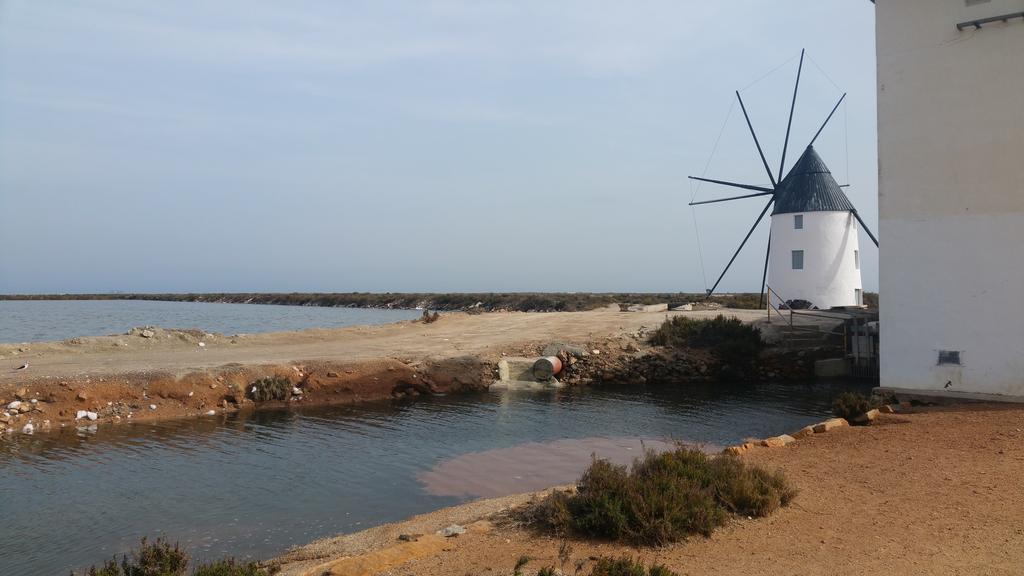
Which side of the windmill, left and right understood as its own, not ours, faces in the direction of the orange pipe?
left

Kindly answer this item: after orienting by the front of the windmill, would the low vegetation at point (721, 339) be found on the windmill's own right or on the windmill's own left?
on the windmill's own left

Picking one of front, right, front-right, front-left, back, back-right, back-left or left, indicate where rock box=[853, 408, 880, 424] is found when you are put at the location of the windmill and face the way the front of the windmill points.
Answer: back-left

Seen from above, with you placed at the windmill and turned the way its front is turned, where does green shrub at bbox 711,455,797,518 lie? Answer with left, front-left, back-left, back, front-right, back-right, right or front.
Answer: back-left

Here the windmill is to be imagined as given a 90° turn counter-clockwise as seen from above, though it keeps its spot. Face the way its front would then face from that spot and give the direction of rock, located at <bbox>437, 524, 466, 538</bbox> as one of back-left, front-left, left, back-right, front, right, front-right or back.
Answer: front-left

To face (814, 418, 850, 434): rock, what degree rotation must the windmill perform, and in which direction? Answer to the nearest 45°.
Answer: approximately 135° to its left

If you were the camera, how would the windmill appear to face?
facing away from the viewer and to the left of the viewer

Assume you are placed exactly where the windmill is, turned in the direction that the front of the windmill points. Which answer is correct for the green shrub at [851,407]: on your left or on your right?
on your left

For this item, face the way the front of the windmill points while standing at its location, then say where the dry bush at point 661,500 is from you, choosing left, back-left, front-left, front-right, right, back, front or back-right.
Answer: back-left

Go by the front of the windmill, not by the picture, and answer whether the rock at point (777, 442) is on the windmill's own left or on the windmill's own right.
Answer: on the windmill's own left

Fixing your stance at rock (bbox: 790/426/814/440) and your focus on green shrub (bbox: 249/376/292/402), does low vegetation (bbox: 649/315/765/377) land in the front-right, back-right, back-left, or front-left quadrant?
front-right

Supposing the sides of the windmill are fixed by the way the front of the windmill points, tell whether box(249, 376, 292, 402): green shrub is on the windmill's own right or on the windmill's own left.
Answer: on the windmill's own left

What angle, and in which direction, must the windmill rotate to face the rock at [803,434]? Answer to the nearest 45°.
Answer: approximately 135° to its left

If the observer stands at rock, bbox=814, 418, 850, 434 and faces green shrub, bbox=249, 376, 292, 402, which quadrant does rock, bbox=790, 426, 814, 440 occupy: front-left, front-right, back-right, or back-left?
front-left
